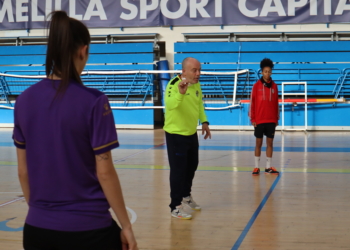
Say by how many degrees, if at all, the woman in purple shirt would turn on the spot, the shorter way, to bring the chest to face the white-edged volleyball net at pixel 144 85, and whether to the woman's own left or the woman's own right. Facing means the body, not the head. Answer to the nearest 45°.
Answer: approximately 45° to the woman's own left

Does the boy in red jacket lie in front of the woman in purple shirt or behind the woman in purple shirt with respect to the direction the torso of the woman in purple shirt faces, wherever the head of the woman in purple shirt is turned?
in front

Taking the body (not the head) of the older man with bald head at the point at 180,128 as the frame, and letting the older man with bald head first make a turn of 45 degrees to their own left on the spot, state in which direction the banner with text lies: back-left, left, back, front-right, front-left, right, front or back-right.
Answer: left

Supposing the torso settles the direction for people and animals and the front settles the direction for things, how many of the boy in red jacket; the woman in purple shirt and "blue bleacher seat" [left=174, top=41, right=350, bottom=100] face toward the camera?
2

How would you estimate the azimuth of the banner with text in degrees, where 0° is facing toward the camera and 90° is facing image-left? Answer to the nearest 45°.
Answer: approximately 0°

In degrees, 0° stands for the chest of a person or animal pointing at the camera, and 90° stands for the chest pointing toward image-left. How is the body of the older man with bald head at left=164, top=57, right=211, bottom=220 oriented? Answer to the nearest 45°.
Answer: approximately 315°

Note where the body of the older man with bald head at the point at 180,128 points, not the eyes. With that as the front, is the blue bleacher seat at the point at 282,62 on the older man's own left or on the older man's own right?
on the older man's own left

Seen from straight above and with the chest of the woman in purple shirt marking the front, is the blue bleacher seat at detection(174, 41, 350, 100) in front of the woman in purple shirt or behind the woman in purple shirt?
in front
